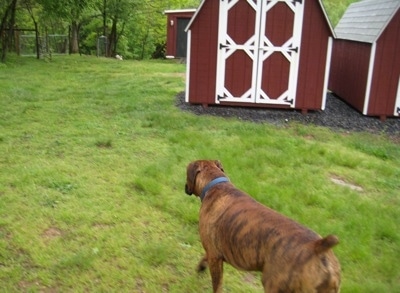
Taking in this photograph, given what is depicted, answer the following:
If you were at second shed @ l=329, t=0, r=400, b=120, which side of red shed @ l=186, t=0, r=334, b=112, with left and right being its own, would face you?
left

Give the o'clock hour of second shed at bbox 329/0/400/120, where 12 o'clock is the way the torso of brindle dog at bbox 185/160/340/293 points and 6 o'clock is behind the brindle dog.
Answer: The second shed is roughly at 2 o'clock from the brindle dog.

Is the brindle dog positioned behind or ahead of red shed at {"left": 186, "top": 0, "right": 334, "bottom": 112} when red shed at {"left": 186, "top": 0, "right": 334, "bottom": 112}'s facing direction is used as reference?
ahead

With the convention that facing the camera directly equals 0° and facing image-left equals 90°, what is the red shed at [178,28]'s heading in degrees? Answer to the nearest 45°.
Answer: approximately 0°

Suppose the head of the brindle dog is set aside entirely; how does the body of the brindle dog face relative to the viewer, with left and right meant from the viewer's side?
facing away from the viewer and to the left of the viewer

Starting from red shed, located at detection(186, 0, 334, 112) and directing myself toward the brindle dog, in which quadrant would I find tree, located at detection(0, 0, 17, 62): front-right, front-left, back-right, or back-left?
back-right

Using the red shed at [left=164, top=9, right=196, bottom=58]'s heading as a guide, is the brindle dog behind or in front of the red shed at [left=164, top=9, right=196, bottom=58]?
in front

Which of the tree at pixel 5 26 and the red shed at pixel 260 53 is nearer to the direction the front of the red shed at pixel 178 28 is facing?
the red shed

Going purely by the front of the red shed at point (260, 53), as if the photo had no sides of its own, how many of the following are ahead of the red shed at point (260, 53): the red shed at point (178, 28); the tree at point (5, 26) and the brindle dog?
1

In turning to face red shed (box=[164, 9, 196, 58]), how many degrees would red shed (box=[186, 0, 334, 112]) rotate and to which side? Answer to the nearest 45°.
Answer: approximately 180°

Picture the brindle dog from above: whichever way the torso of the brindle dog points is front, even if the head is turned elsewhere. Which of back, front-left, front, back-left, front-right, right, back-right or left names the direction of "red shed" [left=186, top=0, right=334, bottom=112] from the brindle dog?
front-right
